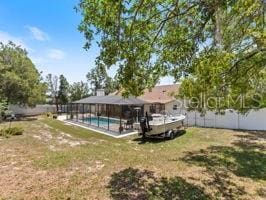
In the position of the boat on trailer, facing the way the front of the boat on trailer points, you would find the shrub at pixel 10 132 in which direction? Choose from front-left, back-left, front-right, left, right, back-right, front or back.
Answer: back-left

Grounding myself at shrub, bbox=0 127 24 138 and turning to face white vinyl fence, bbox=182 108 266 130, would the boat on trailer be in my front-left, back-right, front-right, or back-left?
front-right

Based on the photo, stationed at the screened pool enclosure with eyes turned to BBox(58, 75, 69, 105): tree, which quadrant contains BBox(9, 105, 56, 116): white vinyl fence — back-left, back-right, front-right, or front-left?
front-left

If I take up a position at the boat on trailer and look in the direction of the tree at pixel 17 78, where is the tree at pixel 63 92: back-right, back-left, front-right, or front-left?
front-right

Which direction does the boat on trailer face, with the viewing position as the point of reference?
facing away from the viewer and to the right of the viewer

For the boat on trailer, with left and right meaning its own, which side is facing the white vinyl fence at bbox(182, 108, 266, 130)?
front

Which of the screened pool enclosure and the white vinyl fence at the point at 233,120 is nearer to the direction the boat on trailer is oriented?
the white vinyl fence

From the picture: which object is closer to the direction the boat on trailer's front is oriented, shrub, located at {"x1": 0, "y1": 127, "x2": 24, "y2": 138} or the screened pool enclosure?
the screened pool enclosure

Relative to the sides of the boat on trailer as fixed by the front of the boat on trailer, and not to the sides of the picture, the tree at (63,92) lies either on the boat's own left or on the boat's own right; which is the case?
on the boat's own left

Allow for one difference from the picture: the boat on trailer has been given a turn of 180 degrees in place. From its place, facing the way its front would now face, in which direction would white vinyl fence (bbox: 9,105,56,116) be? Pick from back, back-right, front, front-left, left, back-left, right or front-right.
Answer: right

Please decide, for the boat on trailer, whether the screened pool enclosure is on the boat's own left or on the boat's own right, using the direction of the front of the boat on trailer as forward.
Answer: on the boat's own left
